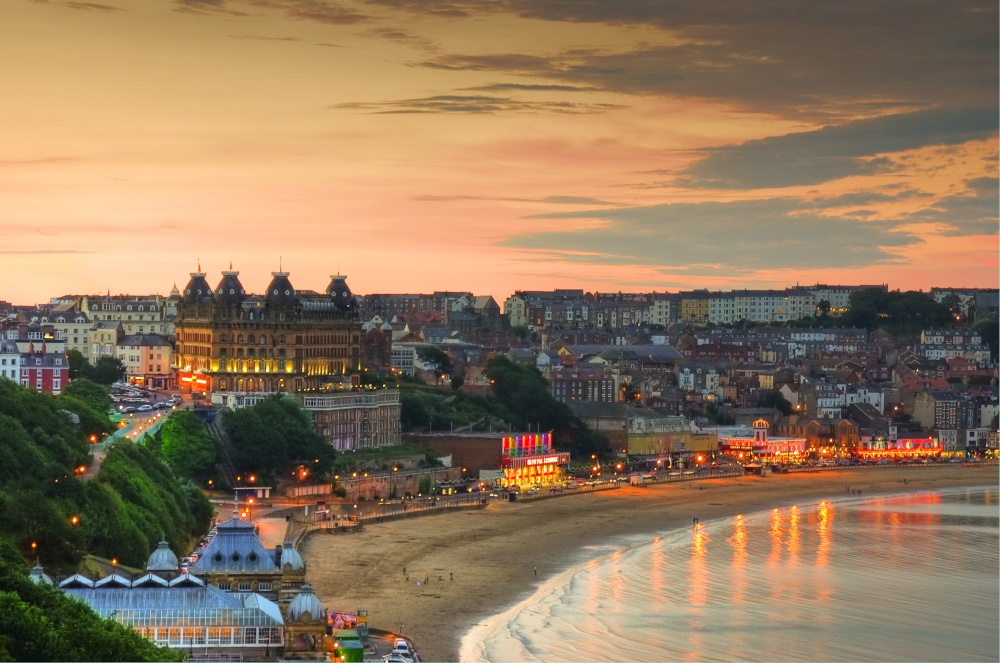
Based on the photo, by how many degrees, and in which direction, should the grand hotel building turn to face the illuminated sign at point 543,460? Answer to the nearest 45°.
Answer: approximately 90° to its left

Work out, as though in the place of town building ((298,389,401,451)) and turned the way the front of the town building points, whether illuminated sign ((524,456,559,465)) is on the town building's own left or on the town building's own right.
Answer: on the town building's own left

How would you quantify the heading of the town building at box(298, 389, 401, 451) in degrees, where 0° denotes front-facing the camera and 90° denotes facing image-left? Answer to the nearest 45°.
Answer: approximately 0°

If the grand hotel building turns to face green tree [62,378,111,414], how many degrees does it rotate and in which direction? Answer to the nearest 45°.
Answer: approximately 45° to its right

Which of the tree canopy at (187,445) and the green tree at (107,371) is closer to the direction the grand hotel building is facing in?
the tree canopy

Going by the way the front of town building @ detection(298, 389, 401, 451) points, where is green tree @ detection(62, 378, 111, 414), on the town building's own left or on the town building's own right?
on the town building's own right

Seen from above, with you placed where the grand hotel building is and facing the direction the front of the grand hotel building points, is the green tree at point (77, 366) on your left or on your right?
on your right

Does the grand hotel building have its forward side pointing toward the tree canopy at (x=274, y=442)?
yes

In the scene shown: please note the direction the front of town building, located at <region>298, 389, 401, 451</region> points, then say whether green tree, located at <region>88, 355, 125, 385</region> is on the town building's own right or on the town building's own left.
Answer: on the town building's own right

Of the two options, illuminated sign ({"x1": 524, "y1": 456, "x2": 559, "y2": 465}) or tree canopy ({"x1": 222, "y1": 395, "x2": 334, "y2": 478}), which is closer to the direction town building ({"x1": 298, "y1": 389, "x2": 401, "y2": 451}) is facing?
the tree canopy

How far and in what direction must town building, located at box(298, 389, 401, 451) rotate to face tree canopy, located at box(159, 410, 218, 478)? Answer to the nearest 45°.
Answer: approximately 45° to its right
